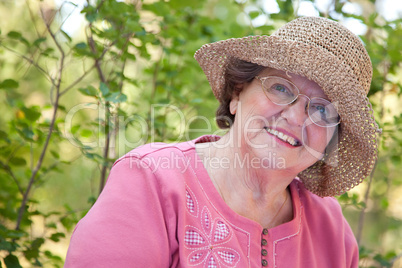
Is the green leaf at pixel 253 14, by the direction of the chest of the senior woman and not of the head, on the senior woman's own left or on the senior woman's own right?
on the senior woman's own left
